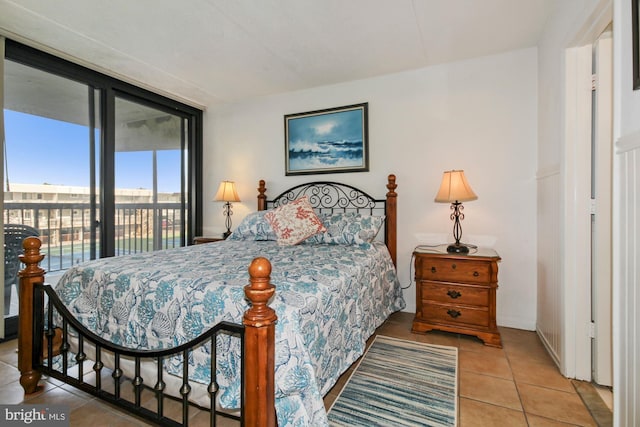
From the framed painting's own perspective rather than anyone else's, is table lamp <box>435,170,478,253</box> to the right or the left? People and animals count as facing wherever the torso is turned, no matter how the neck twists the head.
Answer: on its left

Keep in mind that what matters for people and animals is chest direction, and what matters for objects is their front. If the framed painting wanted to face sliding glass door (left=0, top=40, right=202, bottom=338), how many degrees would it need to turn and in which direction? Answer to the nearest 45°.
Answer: approximately 45° to its right

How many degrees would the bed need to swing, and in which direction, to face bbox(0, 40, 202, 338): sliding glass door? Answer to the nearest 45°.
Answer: approximately 90° to its right

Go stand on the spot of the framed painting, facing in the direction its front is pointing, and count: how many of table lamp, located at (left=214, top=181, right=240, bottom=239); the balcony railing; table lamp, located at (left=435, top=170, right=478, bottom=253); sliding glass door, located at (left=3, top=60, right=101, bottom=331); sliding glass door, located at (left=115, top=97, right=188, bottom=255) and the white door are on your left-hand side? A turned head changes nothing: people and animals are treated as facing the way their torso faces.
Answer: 2

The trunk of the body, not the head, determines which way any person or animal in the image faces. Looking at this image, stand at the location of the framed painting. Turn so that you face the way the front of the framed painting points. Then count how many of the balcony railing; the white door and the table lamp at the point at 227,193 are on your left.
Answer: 1

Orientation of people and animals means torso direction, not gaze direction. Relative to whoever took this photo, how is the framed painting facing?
facing the viewer and to the left of the viewer

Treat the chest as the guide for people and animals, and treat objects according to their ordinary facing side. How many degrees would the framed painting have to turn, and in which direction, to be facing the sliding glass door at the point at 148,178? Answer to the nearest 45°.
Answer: approximately 45° to its right

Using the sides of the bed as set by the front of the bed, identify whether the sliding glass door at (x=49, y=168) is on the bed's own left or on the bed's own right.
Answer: on the bed's own right

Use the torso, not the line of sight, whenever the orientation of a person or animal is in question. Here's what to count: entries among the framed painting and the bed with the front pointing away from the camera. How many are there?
0

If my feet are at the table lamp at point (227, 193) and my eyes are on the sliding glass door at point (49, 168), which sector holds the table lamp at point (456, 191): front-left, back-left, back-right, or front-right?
back-left

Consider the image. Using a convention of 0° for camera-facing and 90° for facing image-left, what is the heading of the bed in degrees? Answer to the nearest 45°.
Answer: approximately 45°
